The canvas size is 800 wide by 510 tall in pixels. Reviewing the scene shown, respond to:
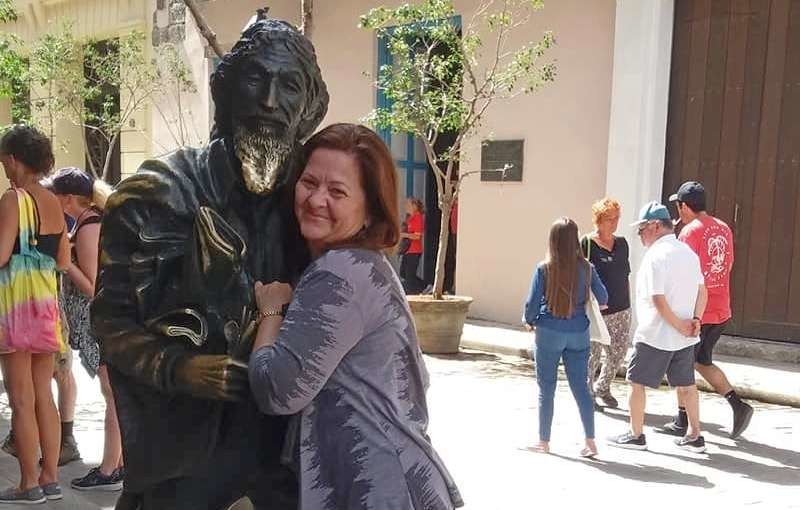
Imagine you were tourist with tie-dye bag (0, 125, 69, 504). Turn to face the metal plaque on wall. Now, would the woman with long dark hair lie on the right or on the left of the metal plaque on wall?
right

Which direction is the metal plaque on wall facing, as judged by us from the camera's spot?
facing the viewer

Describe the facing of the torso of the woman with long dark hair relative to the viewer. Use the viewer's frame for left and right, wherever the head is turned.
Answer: facing away from the viewer

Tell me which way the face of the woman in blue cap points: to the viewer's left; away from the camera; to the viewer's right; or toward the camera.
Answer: to the viewer's left

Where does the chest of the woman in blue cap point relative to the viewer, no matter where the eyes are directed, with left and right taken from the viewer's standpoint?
facing to the left of the viewer

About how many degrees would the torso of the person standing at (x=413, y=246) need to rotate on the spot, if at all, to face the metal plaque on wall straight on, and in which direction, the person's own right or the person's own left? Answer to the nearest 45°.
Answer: approximately 135° to the person's own left

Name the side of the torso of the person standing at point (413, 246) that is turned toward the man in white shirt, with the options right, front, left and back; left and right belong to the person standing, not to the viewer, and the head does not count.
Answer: left

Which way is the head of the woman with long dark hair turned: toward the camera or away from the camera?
away from the camera
